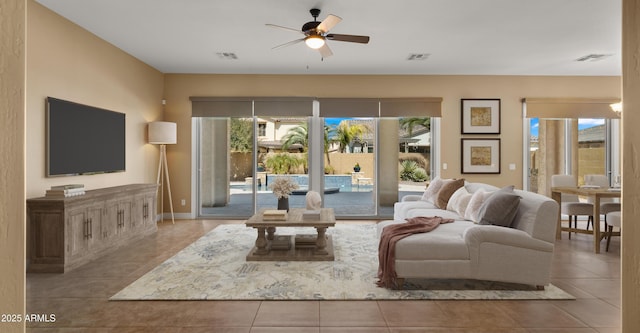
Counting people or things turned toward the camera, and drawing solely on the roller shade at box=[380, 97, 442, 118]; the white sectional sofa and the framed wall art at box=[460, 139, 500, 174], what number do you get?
2

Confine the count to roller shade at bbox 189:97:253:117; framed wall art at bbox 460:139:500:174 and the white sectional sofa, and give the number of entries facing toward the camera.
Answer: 2

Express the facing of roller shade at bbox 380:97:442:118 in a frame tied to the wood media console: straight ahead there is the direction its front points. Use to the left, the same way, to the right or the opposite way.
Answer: to the right

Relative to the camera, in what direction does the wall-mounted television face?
facing the viewer and to the right of the viewer

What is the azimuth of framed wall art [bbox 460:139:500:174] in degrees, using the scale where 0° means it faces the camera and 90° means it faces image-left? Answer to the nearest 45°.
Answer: approximately 0°

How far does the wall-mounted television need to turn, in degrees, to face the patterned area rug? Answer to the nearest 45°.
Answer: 0° — it already faces it

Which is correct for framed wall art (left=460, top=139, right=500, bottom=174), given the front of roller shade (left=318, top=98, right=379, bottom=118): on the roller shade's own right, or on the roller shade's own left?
on the roller shade's own left

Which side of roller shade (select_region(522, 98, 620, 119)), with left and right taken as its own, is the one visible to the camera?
front

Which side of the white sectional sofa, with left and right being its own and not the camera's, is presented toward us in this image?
left

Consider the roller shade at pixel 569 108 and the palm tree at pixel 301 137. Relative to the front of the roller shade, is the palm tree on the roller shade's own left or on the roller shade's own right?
on the roller shade's own right

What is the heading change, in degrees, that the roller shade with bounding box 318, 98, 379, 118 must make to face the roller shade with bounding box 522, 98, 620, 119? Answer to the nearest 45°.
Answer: approximately 90° to its left

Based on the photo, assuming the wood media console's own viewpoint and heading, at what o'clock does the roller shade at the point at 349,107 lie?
The roller shade is roughly at 10 o'clock from the wood media console.

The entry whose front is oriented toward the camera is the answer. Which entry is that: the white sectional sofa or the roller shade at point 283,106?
the roller shade

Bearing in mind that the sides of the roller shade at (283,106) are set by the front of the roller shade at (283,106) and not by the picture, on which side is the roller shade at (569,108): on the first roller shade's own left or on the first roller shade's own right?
on the first roller shade's own left

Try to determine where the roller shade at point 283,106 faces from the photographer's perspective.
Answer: facing the viewer

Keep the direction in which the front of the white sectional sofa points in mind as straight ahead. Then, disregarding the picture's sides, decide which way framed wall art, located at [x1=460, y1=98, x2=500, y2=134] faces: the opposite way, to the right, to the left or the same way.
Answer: to the left

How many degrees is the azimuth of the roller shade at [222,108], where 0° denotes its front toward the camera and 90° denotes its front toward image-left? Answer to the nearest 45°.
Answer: approximately 0°

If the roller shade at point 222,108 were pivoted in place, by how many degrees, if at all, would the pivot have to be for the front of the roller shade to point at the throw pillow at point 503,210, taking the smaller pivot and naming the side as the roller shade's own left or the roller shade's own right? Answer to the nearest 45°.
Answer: approximately 45° to the roller shade's own left

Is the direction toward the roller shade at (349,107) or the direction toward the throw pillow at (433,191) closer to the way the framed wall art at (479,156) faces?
the throw pillow

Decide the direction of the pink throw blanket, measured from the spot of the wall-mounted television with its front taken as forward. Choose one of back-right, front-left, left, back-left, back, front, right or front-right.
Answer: front
